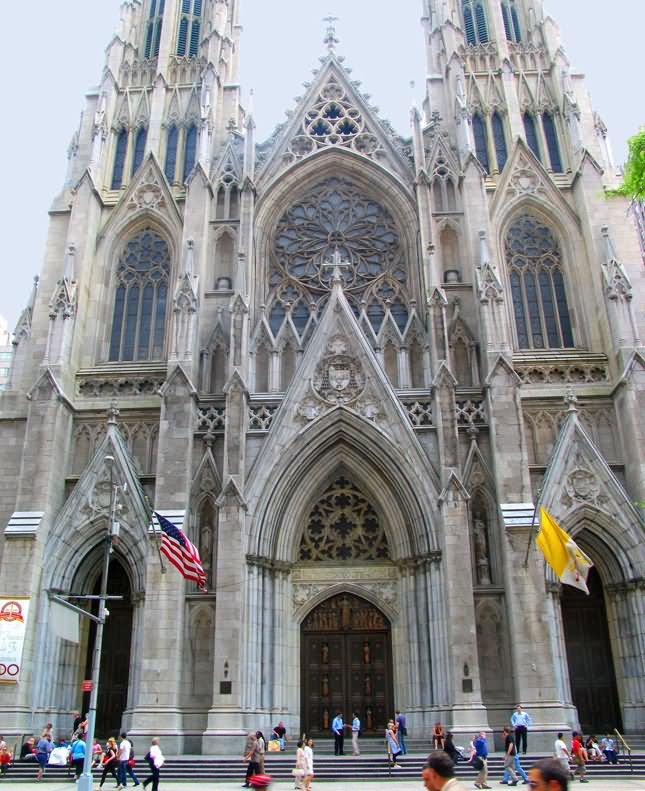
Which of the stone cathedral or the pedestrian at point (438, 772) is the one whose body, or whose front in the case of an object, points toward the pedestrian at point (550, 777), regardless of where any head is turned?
the stone cathedral

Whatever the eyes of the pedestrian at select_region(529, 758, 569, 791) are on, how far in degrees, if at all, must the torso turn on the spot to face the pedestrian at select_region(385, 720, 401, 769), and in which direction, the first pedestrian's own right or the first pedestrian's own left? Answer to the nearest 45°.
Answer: approximately 90° to the first pedestrian's own right

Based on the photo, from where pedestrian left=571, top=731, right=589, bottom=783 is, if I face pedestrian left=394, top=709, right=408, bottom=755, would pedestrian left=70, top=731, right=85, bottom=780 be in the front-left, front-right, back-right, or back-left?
front-left

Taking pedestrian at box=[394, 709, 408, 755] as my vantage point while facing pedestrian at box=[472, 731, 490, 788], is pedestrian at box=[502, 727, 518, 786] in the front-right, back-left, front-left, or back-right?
front-left

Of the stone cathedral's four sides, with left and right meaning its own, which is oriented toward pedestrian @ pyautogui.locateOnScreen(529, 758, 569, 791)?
front

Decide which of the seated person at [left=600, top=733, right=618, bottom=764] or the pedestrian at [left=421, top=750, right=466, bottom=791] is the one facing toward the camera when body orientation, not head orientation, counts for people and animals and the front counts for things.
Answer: the seated person at [left=600, top=733, right=618, bottom=764]

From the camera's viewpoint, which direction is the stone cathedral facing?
toward the camera

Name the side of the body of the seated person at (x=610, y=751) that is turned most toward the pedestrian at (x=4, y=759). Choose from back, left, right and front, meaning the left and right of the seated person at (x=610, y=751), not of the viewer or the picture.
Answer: right

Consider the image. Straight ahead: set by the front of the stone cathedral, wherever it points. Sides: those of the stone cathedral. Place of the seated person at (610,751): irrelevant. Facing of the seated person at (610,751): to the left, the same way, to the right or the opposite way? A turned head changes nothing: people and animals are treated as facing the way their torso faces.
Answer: the same way

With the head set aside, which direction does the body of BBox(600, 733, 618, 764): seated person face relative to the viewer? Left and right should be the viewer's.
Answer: facing the viewer
